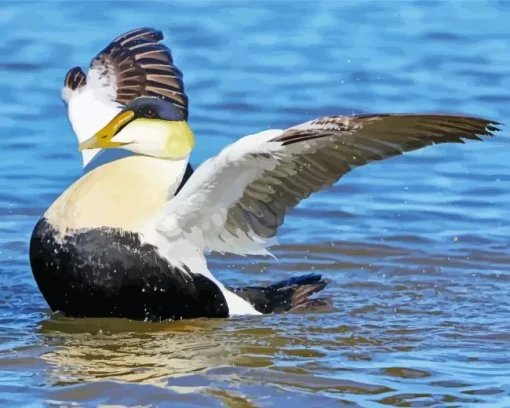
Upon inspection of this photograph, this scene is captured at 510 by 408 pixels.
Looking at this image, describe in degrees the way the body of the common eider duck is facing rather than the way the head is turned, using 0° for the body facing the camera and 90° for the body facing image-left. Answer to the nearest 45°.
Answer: approximately 90°
